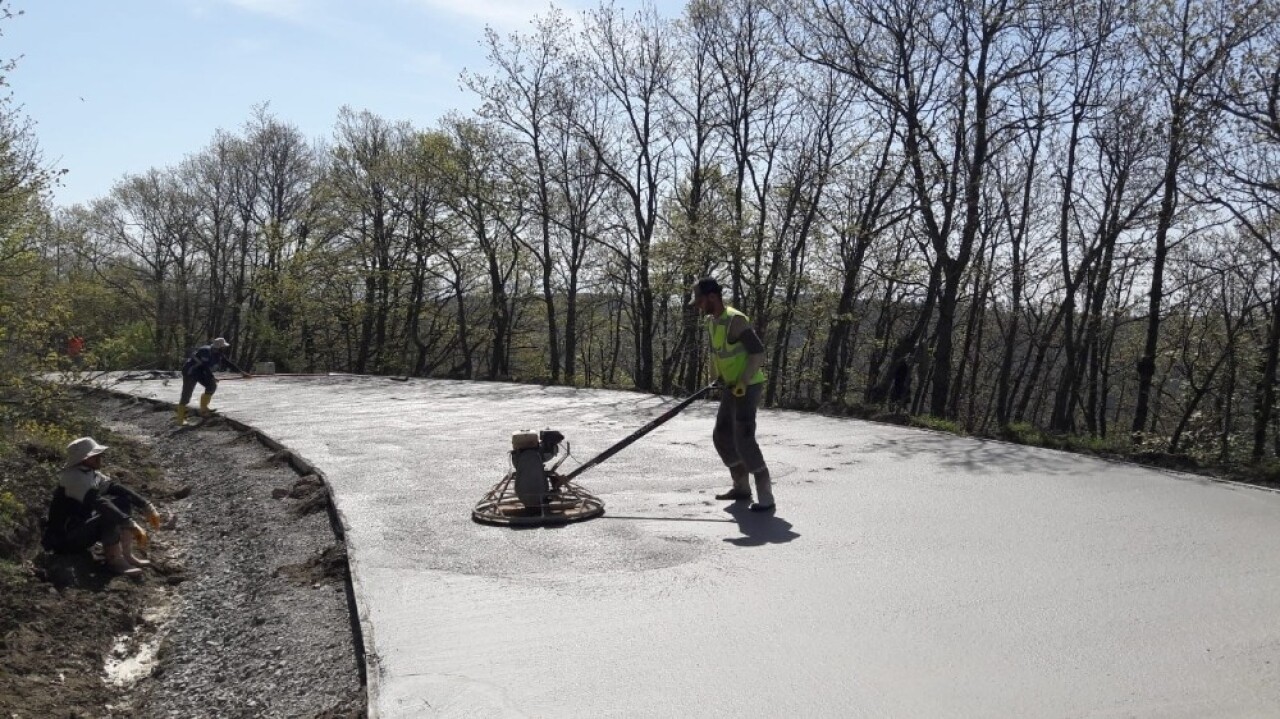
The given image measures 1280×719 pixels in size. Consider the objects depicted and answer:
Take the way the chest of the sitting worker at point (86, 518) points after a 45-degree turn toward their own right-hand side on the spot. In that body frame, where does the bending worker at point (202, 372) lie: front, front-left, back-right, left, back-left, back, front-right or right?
back-left

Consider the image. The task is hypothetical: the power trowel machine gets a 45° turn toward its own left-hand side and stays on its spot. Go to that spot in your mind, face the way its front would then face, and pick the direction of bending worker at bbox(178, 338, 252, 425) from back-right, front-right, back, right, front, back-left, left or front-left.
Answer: right

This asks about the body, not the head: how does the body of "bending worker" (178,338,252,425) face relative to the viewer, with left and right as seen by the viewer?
facing to the right of the viewer

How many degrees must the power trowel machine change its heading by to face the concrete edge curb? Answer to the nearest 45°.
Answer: approximately 45° to its left

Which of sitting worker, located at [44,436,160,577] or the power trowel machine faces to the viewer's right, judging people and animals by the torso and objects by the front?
the sitting worker

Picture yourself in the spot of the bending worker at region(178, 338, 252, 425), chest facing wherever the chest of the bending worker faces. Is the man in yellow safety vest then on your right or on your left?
on your right

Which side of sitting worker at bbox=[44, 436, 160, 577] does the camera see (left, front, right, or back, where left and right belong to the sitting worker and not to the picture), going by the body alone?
right

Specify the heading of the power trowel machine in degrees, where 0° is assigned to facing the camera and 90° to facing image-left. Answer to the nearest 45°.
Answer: approximately 90°
